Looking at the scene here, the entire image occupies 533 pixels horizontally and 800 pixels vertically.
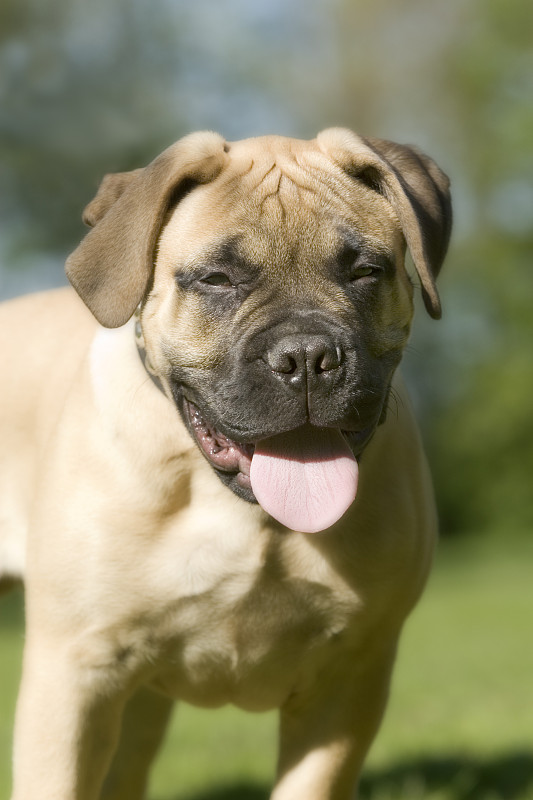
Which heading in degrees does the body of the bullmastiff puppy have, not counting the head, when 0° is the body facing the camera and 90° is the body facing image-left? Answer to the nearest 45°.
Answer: approximately 315°
